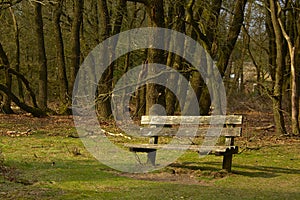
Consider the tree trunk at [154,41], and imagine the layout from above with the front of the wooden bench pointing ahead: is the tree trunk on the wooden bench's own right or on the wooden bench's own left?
on the wooden bench's own right

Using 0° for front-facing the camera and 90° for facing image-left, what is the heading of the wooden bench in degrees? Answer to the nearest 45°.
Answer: approximately 45°

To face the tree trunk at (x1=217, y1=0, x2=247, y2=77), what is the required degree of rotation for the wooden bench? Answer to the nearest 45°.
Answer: approximately 135° to its right

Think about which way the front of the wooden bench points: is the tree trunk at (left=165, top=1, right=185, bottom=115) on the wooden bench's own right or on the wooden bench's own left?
on the wooden bench's own right

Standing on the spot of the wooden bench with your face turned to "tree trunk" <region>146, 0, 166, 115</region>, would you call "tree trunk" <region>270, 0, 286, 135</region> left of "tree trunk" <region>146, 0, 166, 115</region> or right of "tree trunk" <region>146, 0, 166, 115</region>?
right

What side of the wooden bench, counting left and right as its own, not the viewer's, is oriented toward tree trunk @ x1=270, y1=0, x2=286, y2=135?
back

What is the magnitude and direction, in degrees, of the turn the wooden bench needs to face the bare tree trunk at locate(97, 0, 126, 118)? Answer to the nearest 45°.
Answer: approximately 135° to its right
